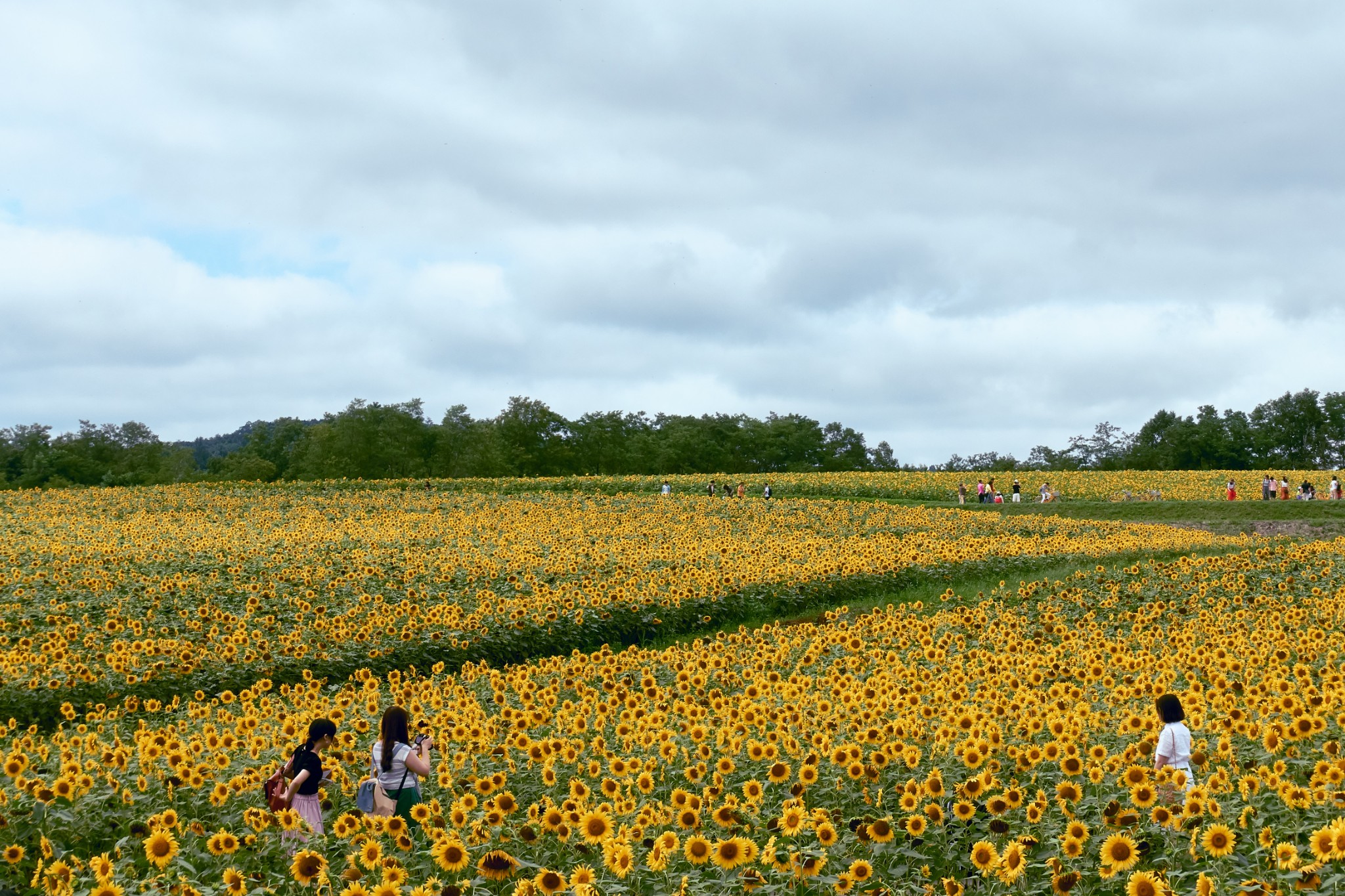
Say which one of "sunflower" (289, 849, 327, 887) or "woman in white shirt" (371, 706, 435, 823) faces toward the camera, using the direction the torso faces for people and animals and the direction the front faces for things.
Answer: the sunflower

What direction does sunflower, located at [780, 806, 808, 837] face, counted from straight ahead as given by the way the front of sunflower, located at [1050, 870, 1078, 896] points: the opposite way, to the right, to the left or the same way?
the same way

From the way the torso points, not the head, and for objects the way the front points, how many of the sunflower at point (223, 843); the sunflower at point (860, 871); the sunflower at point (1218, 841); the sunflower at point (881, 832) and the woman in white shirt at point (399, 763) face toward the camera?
4

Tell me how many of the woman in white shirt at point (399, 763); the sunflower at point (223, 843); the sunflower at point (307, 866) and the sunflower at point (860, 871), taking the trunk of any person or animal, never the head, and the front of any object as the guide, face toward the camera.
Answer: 3

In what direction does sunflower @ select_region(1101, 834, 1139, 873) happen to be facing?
toward the camera

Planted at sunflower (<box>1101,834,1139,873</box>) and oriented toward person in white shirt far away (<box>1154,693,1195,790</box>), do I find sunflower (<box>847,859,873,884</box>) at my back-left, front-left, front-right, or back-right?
back-left

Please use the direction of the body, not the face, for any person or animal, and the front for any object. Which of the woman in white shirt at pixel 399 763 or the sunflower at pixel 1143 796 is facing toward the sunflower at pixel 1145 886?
the sunflower at pixel 1143 796

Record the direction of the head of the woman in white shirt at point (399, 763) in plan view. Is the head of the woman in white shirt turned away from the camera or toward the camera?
away from the camera

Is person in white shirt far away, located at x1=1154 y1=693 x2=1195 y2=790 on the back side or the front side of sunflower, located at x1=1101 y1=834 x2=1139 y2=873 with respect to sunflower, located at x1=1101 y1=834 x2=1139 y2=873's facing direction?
on the back side

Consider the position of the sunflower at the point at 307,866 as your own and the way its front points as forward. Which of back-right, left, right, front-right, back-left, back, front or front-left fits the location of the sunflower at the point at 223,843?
back-right

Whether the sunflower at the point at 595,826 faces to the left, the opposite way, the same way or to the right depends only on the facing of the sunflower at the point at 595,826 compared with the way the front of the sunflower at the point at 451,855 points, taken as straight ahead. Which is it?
the same way

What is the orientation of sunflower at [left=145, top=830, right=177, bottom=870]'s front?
toward the camera

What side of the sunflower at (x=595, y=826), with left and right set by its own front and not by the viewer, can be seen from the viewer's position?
front

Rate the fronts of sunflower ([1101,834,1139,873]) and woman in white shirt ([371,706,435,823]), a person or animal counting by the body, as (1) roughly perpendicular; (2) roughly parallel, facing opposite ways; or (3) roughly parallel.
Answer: roughly parallel, facing opposite ways

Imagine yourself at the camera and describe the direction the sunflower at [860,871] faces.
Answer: facing the viewer

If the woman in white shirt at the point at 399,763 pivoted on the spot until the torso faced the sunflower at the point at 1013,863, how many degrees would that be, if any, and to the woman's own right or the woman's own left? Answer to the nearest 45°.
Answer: approximately 90° to the woman's own right

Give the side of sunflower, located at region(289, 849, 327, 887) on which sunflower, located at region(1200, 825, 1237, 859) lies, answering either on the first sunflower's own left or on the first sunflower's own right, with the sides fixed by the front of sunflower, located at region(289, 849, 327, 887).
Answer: on the first sunflower's own left

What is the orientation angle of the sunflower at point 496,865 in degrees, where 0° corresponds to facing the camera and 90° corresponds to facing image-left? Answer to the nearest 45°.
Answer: approximately 0°

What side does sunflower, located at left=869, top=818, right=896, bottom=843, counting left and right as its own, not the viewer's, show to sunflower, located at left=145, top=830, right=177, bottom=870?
right

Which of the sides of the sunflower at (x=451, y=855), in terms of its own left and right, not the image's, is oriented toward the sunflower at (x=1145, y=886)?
left

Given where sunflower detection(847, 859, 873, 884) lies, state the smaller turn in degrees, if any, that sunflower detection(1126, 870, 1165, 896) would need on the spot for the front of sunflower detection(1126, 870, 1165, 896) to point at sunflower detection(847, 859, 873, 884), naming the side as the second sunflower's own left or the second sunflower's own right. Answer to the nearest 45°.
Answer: approximately 90° to the second sunflower's own right
